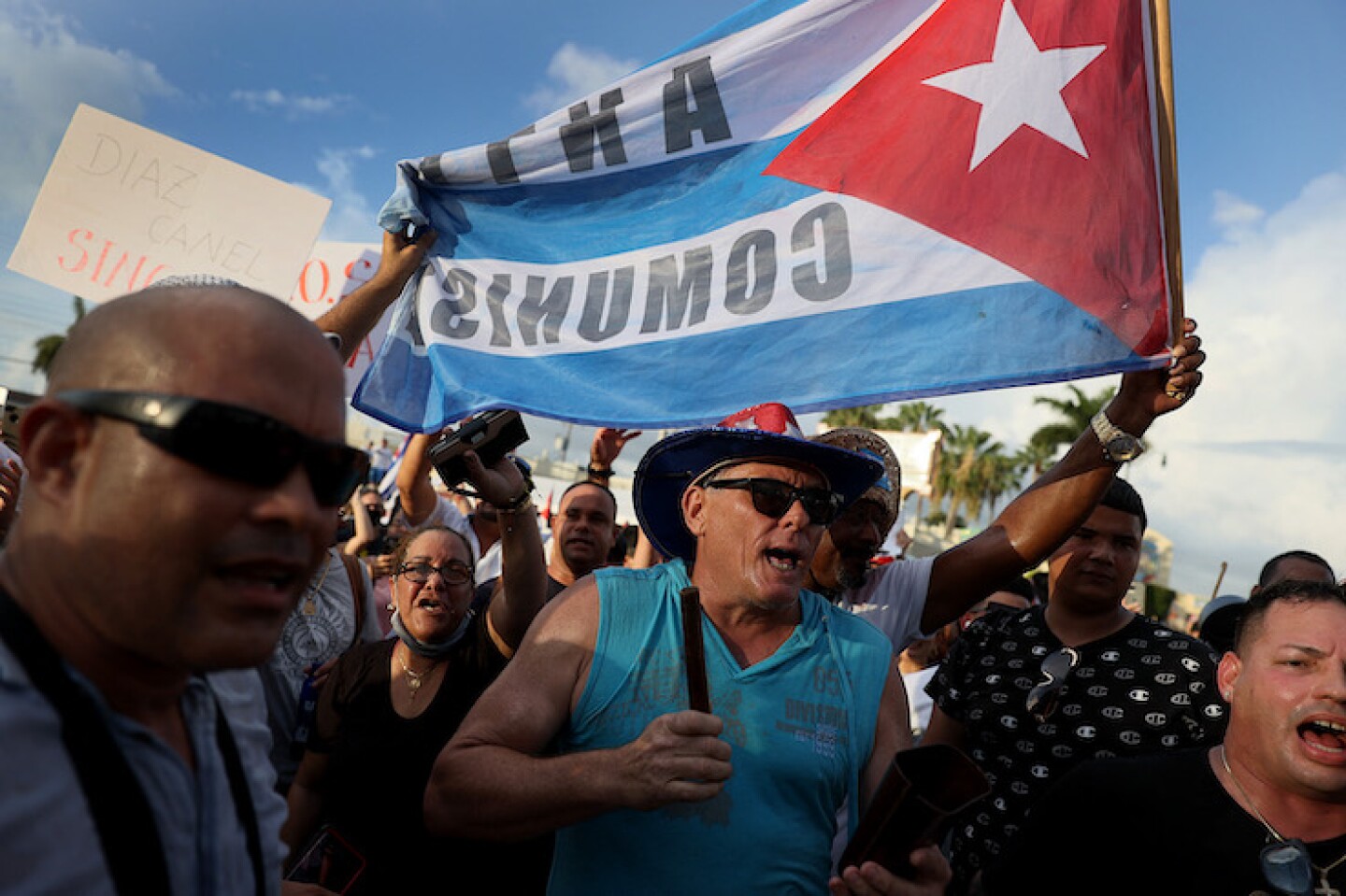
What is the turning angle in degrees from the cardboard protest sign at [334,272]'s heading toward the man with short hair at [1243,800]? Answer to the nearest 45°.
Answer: approximately 45° to its left

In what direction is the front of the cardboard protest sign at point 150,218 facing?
toward the camera

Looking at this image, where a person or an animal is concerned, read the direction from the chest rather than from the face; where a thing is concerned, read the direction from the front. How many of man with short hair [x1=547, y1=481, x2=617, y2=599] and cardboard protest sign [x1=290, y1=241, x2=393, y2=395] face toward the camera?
2

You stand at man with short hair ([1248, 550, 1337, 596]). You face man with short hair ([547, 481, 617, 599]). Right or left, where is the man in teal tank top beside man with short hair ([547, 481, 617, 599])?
left

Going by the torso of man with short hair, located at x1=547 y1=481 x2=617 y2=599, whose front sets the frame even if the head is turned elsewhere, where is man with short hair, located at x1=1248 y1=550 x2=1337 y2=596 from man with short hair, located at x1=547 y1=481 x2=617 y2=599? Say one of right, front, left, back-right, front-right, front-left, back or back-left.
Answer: left

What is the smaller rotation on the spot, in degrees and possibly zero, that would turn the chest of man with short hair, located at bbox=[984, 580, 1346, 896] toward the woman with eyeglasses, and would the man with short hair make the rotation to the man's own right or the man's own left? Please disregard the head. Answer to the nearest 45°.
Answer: approximately 135° to the man's own right

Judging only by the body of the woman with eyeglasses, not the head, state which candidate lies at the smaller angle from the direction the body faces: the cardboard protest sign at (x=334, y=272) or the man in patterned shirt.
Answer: the man in patterned shirt

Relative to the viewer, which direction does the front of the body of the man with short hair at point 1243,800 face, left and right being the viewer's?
facing the viewer and to the right of the viewer

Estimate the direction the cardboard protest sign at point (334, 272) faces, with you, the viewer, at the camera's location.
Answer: facing the viewer

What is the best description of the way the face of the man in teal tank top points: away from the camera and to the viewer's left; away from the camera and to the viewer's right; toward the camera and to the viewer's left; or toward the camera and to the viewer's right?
toward the camera and to the viewer's right

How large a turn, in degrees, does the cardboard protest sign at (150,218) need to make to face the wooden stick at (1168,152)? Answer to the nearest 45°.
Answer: approximately 45° to its left

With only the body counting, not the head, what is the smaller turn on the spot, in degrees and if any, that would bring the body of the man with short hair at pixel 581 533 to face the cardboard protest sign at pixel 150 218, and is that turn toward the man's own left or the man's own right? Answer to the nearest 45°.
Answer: approximately 90° to the man's own right

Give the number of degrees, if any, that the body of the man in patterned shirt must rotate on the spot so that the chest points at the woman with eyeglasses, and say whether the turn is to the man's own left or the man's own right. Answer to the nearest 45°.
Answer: approximately 90° to the man's own right

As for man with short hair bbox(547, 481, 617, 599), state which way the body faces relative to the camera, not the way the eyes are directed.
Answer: toward the camera
